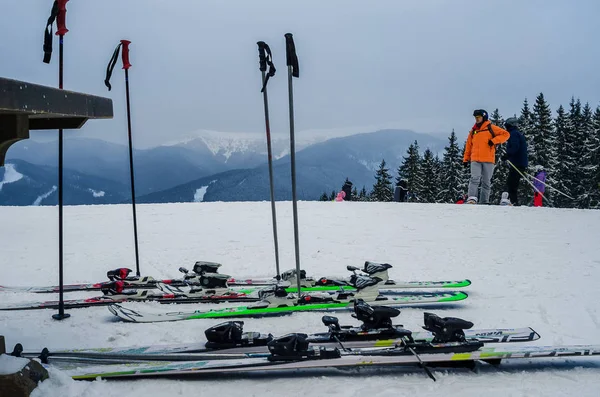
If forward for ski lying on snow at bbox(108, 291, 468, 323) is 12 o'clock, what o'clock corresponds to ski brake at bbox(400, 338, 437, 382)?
The ski brake is roughly at 8 o'clock from the ski lying on snow.

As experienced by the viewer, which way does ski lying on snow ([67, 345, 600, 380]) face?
facing to the left of the viewer

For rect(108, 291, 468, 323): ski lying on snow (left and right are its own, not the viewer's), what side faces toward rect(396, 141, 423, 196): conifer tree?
right

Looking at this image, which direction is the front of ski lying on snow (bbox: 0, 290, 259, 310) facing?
to the viewer's left

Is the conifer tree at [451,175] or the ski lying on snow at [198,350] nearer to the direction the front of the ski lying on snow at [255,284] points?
the ski lying on snow

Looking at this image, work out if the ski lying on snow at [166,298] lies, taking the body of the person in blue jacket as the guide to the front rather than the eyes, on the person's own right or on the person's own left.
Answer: on the person's own left

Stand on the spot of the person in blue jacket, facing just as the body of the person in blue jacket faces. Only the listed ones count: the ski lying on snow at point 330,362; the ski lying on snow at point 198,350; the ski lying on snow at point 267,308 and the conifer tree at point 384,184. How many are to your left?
3

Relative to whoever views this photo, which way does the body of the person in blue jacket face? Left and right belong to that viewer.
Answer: facing to the left of the viewer

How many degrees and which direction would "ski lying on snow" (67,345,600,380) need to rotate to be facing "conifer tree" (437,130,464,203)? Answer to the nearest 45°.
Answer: approximately 90° to its right
